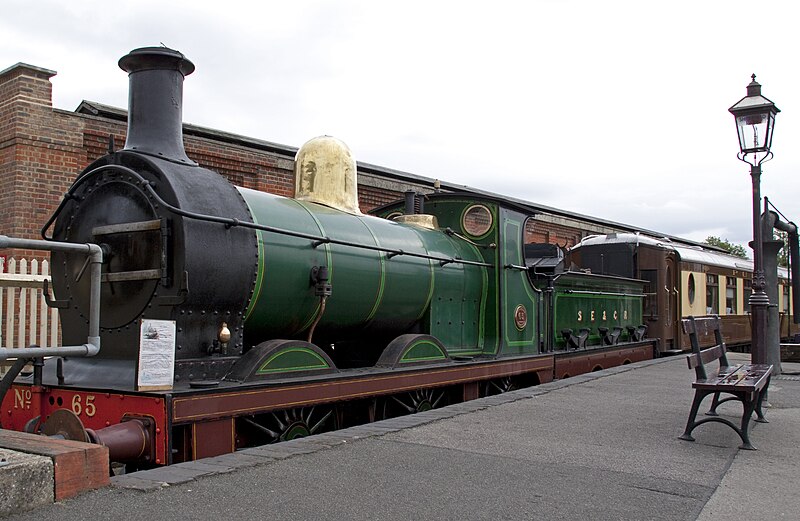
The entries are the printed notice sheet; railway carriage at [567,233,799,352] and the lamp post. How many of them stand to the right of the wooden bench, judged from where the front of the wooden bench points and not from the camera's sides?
1

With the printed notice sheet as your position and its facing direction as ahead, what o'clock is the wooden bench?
The wooden bench is roughly at 9 o'clock from the printed notice sheet.

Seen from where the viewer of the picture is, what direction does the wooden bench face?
facing the viewer and to the right of the viewer

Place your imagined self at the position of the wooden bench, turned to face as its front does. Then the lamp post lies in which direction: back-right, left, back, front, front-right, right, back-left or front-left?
back-left

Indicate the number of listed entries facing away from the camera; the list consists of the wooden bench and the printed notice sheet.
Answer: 0

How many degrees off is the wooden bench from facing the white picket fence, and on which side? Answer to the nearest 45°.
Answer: approximately 135° to its right

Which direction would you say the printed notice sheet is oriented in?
toward the camera

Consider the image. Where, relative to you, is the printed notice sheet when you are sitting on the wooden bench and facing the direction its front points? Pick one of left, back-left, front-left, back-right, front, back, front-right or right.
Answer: right

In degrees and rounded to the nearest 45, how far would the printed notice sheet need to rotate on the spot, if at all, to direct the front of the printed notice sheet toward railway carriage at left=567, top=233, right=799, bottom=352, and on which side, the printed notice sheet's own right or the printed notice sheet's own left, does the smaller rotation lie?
approximately 135° to the printed notice sheet's own left
